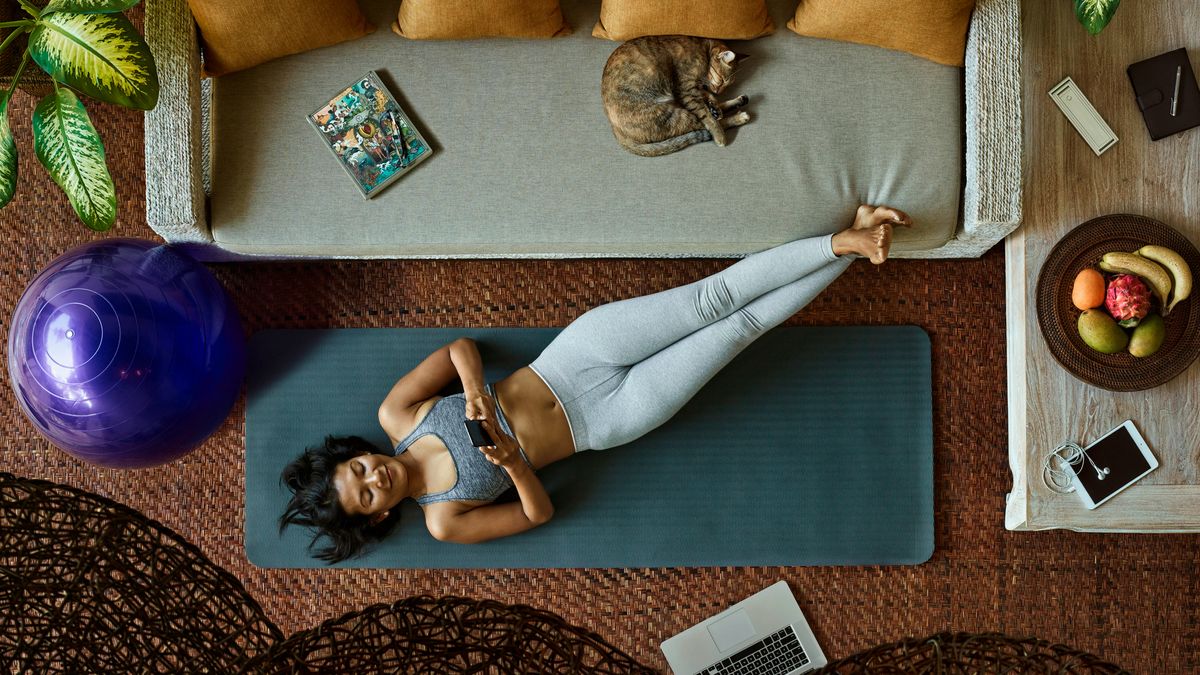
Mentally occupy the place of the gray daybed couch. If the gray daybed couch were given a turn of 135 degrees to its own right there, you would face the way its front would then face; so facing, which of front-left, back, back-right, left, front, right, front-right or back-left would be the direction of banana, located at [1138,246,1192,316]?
back-right

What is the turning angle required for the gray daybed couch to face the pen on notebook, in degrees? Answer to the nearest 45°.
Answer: approximately 90° to its left

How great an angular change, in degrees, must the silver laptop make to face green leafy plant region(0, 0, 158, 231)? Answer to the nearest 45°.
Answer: approximately 45° to its left

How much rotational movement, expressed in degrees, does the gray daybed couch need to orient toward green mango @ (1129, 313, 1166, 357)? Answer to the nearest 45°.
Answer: approximately 90° to its left

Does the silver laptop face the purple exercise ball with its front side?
no

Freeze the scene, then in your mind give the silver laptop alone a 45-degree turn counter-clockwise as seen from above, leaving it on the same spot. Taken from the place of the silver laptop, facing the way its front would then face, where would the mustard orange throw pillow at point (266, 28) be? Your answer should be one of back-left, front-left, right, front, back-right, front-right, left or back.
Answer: front

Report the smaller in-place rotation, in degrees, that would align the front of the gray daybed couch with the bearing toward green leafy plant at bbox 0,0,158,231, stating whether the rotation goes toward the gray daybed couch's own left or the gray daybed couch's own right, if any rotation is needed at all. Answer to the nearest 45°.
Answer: approximately 90° to the gray daybed couch's own right

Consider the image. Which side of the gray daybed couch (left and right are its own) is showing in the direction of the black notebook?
left

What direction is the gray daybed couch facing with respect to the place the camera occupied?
facing the viewer

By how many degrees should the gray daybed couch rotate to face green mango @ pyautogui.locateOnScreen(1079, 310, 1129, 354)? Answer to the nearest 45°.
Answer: approximately 90° to its left
